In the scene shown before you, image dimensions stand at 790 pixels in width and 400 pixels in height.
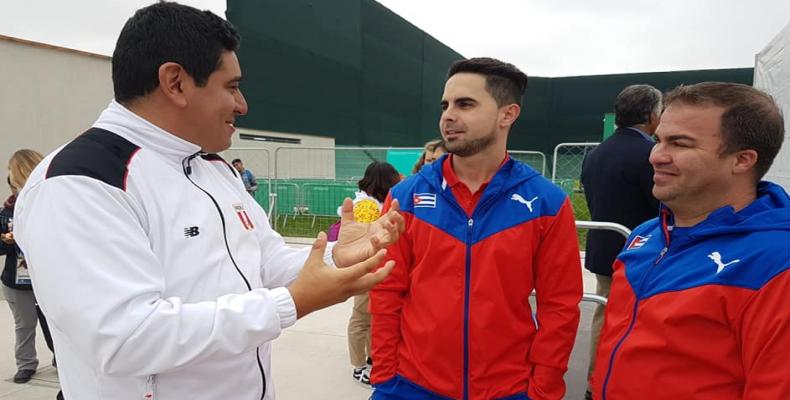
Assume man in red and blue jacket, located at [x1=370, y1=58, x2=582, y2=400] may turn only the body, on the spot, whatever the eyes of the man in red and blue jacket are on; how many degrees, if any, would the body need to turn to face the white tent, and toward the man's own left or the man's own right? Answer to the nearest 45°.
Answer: approximately 135° to the man's own left

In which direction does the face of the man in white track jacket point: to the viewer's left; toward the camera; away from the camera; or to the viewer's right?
to the viewer's right

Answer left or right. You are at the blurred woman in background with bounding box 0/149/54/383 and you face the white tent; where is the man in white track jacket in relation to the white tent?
right

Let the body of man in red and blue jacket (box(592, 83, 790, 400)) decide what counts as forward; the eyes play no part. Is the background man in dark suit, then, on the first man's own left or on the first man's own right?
on the first man's own right

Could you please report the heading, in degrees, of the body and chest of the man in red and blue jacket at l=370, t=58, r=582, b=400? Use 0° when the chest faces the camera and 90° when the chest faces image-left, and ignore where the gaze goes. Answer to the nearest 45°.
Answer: approximately 0°

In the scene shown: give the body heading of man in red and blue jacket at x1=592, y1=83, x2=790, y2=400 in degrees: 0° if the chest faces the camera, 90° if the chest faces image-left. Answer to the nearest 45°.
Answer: approximately 45°

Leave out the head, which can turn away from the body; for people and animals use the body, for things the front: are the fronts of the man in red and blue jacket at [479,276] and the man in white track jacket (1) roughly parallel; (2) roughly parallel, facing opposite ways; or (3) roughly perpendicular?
roughly perpendicular

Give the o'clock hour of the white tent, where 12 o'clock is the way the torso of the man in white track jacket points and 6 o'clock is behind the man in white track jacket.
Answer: The white tent is roughly at 10 o'clock from the man in white track jacket.

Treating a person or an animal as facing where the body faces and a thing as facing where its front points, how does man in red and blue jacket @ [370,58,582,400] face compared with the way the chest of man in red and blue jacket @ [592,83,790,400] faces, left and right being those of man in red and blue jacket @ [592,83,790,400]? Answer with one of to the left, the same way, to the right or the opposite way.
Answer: to the left
